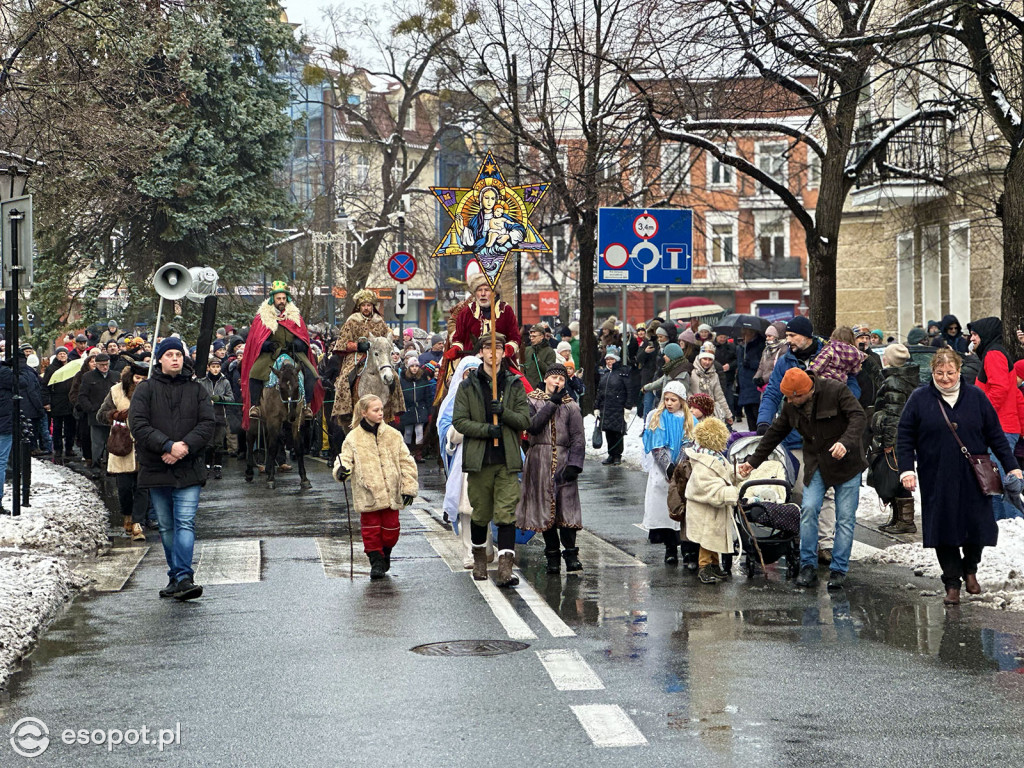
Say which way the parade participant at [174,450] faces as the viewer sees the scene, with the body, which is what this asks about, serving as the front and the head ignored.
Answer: toward the camera

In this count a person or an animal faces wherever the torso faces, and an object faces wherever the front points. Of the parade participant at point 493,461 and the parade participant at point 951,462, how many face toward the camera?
2

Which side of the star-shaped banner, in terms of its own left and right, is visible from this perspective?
front

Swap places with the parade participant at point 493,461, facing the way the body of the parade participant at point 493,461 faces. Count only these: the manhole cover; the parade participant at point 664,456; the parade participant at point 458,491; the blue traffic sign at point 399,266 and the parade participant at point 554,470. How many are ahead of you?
1

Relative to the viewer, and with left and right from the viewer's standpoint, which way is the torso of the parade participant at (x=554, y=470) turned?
facing the viewer

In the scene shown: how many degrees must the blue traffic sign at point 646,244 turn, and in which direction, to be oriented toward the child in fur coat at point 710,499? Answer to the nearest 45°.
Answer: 0° — it already faces them

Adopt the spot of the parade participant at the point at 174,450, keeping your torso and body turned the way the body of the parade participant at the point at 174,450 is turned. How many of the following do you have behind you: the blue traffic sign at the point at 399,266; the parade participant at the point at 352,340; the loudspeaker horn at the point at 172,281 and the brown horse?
4

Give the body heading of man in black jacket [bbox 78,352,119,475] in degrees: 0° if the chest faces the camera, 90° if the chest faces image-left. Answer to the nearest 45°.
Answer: approximately 315°

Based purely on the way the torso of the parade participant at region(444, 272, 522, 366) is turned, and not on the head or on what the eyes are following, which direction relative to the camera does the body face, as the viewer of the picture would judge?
toward the camera

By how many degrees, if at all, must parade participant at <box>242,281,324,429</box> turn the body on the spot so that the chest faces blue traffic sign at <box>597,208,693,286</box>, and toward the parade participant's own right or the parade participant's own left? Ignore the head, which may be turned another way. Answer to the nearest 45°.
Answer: approximately 135° to the parade participant's own left

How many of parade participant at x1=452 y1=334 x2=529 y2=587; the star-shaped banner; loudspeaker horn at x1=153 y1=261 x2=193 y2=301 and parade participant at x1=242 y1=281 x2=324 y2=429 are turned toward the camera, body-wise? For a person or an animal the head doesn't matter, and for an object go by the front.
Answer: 4

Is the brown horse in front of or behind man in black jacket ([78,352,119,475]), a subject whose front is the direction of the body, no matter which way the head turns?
in front

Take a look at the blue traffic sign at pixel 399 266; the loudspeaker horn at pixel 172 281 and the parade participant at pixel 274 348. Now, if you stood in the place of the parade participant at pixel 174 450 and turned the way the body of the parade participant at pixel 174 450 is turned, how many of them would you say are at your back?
3
